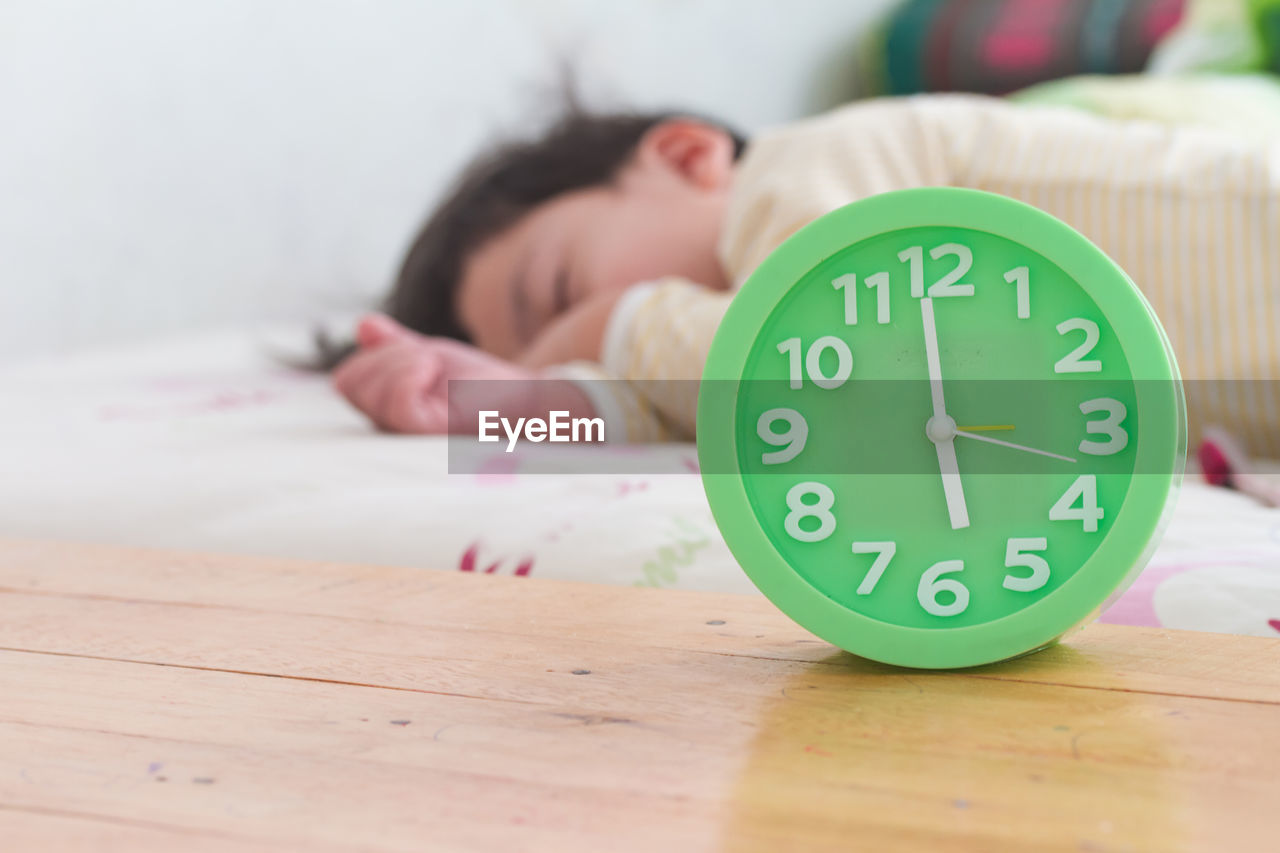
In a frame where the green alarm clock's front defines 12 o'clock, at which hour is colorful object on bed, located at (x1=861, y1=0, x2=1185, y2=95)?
The colorful object on bed is roughly at 6 o'clock from the green alarm clock.

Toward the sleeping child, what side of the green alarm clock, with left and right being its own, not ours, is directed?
back

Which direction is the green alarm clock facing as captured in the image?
toward the camera
